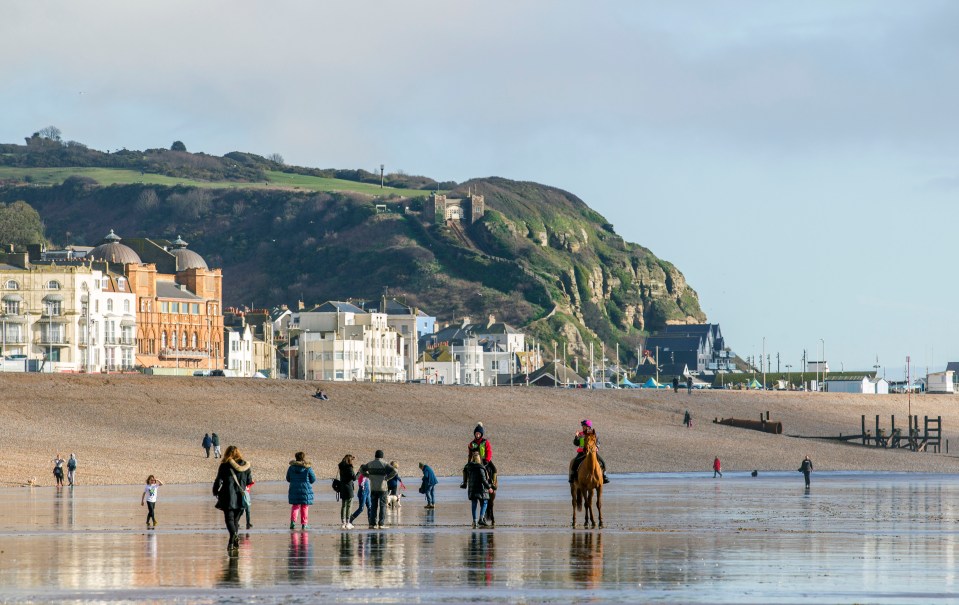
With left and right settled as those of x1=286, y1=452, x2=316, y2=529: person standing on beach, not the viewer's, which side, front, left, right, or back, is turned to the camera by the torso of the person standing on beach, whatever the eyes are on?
back

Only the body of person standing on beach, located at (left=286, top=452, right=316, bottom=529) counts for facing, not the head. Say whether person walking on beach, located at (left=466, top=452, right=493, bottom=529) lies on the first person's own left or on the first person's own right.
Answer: on the first person's own right

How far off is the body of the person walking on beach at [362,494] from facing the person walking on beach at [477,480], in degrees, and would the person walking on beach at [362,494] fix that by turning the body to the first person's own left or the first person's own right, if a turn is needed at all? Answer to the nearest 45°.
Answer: approximately 45° to the first person's own right

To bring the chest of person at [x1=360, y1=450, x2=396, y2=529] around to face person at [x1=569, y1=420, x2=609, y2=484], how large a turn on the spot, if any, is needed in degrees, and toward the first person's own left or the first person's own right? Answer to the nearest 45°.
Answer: approximately 135° to the first person's own right
